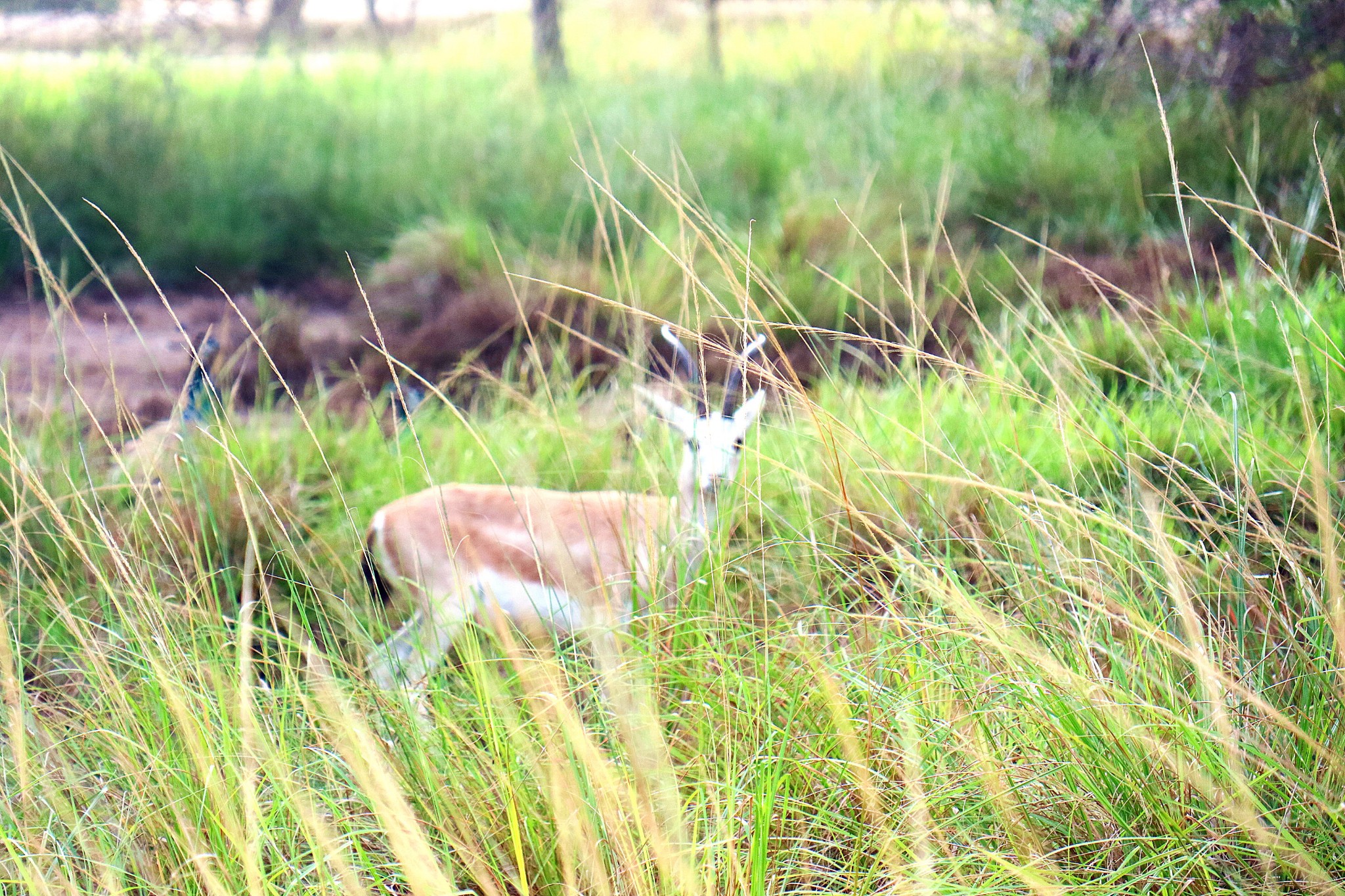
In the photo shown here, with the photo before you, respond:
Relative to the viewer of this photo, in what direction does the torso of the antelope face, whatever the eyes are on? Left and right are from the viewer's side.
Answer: facing to the right of the viewer

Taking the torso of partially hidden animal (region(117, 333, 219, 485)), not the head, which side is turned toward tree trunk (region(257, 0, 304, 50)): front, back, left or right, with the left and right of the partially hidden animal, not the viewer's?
left

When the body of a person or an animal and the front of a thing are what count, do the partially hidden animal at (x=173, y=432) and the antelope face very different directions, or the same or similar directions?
same or similar directions

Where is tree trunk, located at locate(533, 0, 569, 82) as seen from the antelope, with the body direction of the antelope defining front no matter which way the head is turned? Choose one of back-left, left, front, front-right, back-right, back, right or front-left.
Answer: left

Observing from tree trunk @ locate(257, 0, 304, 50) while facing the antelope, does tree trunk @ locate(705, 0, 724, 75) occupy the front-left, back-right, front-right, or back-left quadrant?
front-left

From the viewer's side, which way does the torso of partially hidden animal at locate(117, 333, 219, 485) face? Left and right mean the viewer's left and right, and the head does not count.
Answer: facing to the right of the viewer

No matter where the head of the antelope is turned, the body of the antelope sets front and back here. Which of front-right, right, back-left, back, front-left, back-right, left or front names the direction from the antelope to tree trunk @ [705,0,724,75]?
left

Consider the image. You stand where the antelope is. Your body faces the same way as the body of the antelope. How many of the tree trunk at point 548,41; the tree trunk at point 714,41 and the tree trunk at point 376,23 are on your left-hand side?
3

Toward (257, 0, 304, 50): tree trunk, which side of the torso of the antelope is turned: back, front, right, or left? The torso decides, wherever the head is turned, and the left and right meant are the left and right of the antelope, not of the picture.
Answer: left
